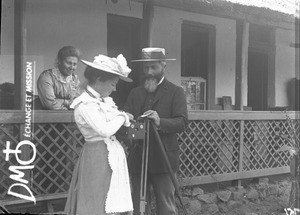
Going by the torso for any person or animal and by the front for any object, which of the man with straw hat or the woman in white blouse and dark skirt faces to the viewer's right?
the woman in white blouse and dark skirt

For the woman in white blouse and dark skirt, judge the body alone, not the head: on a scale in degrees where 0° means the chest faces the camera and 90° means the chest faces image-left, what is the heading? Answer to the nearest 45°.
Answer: approximately 270°

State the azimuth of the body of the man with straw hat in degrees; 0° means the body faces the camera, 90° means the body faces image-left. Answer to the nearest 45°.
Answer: approximately 45°

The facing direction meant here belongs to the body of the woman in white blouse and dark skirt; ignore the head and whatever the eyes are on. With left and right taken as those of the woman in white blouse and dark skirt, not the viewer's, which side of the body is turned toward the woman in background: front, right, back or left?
left

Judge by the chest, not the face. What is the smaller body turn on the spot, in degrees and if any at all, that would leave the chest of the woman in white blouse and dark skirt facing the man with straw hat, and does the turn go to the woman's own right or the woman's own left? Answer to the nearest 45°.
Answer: approximately 45° to the woman's own left

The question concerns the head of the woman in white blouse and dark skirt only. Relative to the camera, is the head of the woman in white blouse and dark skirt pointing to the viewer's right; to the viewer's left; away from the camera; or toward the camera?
to the viewer's right

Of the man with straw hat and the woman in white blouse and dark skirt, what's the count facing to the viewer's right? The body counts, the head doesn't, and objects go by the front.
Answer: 1
